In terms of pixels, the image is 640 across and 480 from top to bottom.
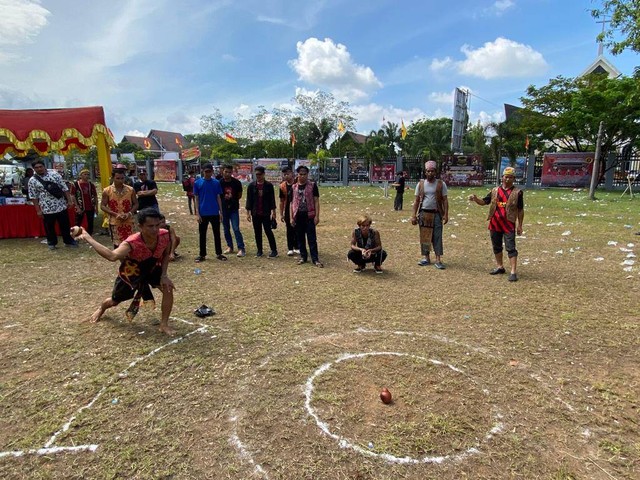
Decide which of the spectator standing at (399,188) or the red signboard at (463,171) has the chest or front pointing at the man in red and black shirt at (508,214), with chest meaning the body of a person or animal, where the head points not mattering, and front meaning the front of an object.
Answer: the red signboard

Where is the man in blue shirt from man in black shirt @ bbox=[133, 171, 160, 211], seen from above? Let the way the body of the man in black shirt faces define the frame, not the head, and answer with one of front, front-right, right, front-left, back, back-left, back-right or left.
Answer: front-left

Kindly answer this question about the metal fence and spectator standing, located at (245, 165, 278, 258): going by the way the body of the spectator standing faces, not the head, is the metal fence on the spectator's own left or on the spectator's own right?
on the spectator's own left

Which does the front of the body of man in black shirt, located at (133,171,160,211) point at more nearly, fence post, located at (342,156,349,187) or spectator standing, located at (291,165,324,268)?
the spectator standing

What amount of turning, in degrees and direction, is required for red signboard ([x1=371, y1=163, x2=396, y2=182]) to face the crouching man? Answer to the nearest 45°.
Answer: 0° — it already faces them

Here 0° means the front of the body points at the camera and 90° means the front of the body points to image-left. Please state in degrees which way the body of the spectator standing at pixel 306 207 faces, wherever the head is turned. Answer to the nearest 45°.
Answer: approximately 0°

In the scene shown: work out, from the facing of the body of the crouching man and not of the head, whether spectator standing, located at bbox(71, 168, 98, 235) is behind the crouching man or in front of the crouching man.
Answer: behind

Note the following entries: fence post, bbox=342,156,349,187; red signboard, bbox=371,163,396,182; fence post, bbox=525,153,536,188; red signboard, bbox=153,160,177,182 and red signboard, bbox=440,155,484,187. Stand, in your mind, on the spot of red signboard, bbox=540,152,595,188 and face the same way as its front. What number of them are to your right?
5

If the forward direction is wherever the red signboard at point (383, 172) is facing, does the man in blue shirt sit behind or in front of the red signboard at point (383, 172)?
in front

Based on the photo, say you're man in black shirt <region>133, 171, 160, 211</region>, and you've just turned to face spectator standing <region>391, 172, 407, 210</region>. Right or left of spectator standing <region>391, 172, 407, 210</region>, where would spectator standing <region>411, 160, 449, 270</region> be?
right
